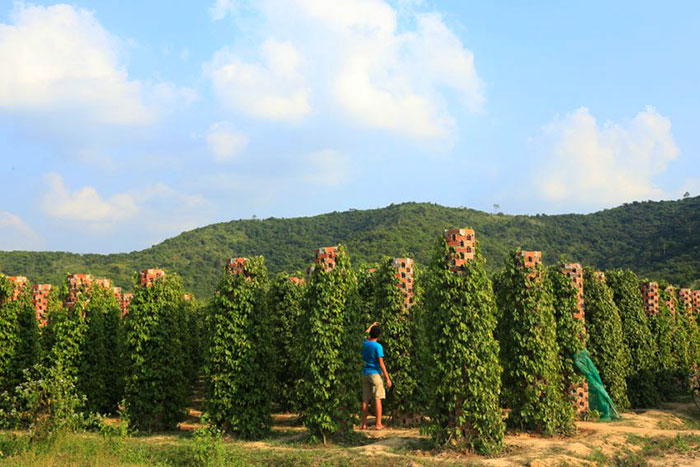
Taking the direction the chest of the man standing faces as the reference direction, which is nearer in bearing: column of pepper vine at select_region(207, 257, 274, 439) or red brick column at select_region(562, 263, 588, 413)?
the red brick column

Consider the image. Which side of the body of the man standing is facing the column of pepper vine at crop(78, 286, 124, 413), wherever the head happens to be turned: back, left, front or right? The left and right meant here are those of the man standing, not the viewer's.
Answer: left

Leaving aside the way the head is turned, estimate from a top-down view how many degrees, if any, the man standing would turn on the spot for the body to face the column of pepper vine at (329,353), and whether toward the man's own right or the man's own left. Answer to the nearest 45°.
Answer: approximately 135° to the man's own left

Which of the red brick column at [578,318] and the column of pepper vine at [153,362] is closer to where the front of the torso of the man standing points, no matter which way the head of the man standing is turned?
the red brick column

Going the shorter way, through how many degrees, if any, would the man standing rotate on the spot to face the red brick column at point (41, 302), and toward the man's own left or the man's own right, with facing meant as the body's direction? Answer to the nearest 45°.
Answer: approximately 90° to the man's own left

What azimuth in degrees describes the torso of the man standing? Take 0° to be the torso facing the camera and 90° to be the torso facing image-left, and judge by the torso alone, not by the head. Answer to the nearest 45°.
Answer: approximately 225°

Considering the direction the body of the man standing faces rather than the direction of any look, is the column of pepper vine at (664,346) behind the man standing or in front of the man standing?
in front

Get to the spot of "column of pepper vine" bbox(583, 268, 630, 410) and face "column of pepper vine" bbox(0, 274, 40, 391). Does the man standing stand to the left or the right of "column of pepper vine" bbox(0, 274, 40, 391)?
left
